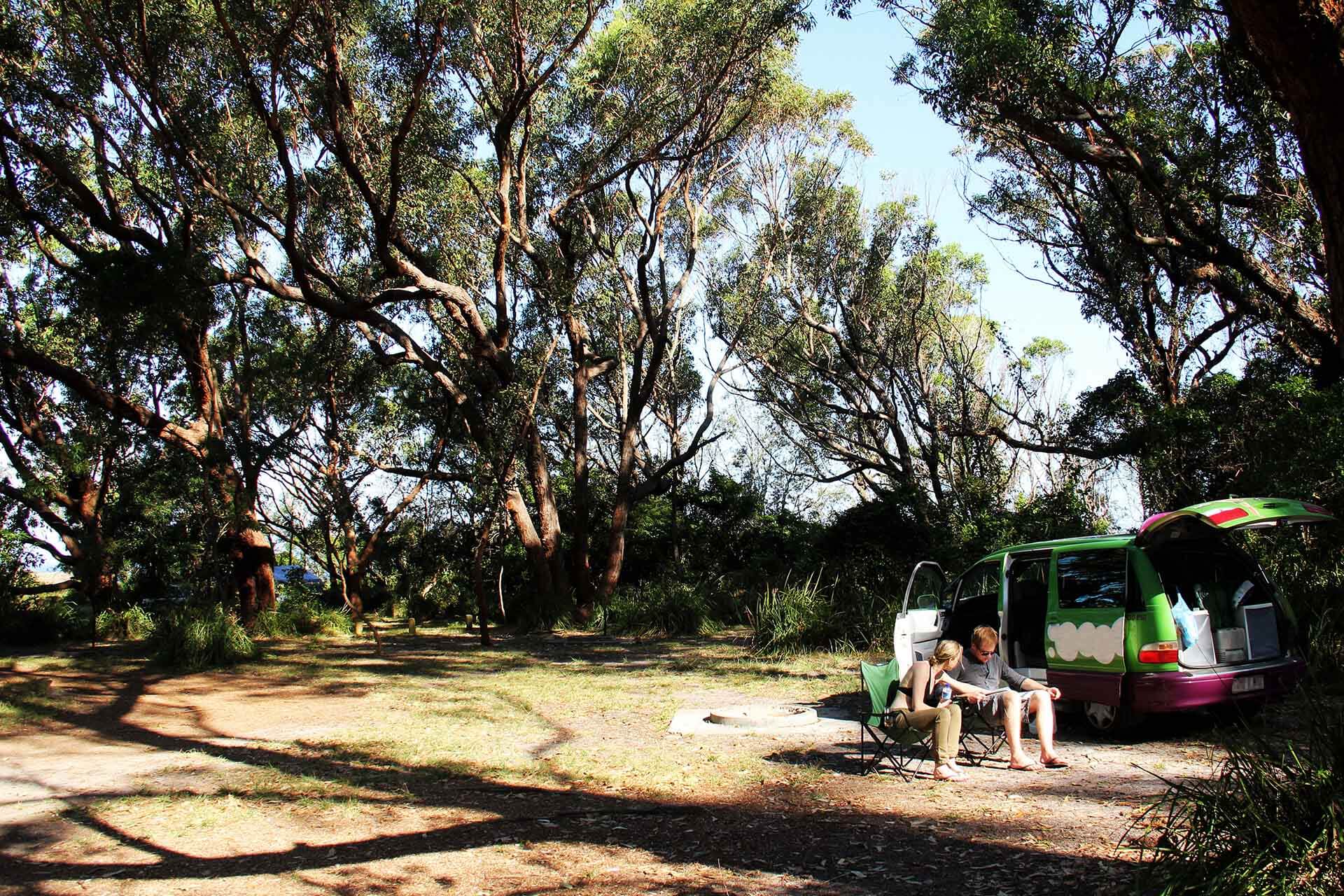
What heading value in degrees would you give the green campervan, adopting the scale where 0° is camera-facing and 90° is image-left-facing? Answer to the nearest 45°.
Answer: approximately 135°

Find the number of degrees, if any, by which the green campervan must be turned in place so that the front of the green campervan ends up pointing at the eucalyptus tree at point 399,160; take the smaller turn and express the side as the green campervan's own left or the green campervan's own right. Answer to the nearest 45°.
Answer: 0° — it already faces it
